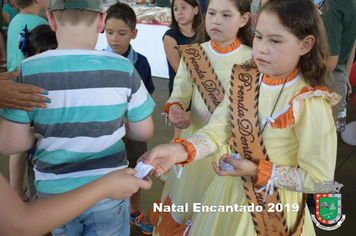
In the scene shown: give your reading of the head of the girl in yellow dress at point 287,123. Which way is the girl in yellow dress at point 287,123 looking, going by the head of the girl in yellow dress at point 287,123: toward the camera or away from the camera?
toward the camera

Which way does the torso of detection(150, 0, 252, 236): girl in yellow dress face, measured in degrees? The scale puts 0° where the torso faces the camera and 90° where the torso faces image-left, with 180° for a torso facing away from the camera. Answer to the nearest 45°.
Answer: approximately 45°

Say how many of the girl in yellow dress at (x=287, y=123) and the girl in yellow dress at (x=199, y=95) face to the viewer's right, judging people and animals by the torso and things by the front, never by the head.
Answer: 0

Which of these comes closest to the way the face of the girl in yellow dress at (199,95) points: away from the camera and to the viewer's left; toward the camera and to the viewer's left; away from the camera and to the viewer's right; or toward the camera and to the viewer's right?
toward the camera and to the viewer's left

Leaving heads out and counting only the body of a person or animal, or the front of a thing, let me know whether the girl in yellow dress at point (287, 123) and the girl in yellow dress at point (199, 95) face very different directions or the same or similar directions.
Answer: same or similar directions

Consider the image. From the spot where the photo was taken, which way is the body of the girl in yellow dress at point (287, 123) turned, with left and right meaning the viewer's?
facing the viewer and to the left of the viewer

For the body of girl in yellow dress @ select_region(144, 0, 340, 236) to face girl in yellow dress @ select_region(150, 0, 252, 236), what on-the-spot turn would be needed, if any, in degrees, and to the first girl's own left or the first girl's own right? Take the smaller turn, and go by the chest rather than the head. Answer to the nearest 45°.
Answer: approximately 90° to the first girl's own right

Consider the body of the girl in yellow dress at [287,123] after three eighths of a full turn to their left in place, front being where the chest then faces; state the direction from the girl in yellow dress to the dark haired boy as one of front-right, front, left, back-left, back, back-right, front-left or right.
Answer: back-left

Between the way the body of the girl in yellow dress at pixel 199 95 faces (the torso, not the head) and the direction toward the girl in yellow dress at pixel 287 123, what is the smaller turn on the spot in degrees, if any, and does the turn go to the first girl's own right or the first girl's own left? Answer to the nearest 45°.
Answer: approximately 90° to the first girl's own left

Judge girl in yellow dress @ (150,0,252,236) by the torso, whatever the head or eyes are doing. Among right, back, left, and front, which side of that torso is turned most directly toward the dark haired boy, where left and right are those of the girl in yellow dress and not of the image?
right
